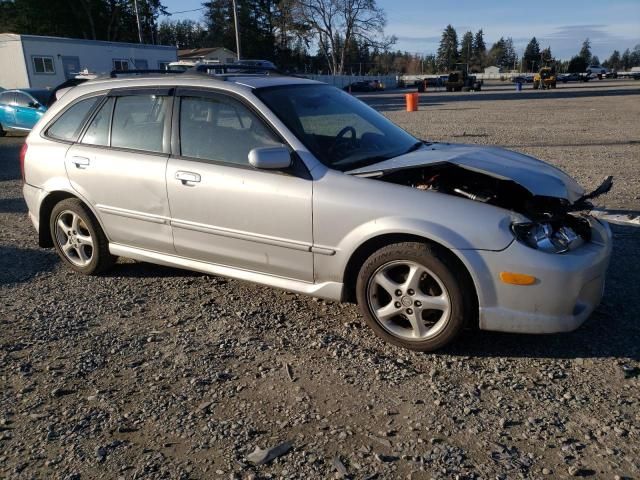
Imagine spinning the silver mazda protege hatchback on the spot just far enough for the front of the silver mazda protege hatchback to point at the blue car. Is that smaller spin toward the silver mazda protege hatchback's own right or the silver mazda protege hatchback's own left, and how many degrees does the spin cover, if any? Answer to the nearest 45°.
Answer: approximately 180°

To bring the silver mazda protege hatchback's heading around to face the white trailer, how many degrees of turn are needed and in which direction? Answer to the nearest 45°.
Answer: approximately 180°

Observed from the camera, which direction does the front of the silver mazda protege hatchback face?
facing the viewer and to the right of the viewer
